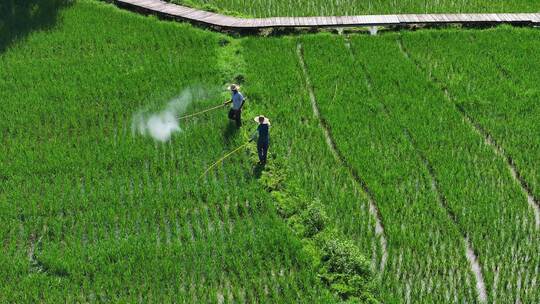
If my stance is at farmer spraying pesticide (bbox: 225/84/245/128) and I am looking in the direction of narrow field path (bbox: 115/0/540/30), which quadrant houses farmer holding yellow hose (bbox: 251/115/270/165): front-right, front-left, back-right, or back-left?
back-right

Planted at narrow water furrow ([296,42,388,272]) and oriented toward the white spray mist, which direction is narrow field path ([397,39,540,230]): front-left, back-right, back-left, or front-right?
back-right

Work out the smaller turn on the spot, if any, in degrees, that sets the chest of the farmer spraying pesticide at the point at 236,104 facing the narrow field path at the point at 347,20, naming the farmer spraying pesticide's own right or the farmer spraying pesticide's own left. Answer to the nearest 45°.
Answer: approximately 135° to the farmer spraying pesticide's own right

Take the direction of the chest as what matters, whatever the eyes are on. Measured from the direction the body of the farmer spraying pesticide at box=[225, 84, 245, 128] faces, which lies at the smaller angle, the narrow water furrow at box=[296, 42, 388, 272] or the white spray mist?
the white spray mist

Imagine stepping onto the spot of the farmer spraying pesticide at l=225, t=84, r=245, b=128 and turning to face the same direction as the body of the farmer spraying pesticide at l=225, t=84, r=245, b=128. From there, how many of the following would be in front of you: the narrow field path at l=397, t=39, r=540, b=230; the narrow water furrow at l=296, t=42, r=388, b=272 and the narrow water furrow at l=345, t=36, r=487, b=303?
0

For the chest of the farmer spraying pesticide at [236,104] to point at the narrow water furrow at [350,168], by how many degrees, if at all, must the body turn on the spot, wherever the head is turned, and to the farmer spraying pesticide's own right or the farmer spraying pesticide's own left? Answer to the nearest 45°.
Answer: approximately 135° to the farmer spraying pesticide's own left

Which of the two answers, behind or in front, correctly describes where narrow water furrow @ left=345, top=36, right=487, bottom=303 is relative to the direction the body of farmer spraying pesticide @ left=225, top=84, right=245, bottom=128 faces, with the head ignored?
behind

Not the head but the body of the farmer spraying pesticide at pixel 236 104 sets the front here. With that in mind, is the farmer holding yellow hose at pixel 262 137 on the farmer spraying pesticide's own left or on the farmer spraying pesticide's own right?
on the farmer spraying pesticide's own left

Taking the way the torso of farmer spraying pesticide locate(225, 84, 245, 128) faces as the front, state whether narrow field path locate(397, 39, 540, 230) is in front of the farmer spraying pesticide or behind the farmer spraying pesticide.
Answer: behind

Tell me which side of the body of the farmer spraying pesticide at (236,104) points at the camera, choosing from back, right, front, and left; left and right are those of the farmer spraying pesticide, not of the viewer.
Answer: left
